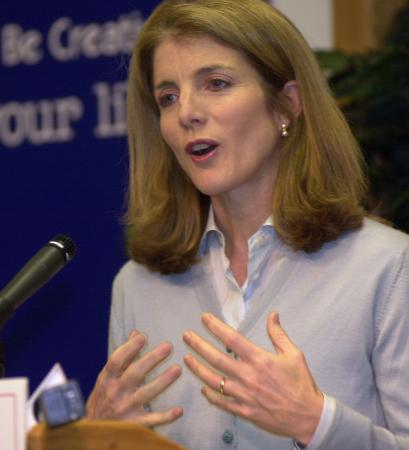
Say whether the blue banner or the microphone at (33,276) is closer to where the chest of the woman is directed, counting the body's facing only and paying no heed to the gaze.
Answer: the microphone

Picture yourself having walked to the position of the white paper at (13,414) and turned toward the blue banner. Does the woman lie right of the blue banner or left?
right

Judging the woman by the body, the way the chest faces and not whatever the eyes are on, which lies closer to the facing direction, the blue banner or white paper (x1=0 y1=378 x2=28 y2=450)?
the white paper

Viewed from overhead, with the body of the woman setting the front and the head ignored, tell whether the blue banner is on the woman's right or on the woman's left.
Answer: on the woman's right

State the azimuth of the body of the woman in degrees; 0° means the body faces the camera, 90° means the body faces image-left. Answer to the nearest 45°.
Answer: approximately 45°

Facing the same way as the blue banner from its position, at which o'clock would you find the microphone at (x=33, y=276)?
The microphone is roughly at 12 o'clock from the blue banner.

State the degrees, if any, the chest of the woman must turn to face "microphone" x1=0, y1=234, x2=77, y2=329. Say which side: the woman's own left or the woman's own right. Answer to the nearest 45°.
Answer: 0° — they already face it

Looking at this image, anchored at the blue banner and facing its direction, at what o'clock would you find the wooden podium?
The wooden podium is roughly at 12 o'clock from the blue banner.

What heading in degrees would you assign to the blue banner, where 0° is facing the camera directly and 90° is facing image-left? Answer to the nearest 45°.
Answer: approximately 0°
